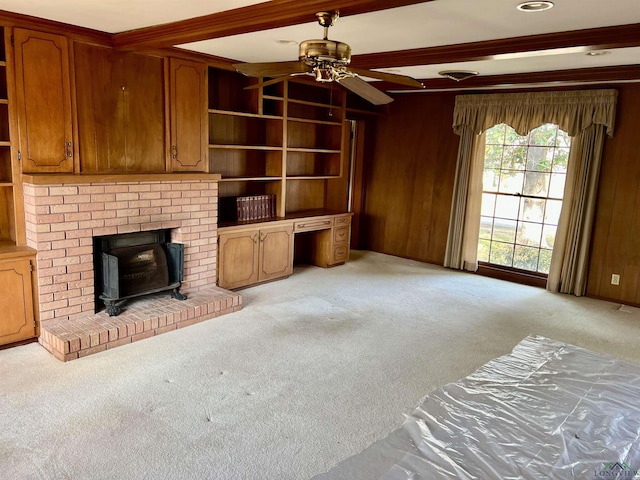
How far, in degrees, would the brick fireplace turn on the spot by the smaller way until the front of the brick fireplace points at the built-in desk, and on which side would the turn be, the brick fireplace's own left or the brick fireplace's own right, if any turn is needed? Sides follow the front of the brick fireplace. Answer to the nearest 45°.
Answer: approximately 90° to the brick fireplace's own left

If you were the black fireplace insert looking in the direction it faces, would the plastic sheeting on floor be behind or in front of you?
in front

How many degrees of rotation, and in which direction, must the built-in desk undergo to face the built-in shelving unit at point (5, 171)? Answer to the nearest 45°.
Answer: approximately 90° to its right

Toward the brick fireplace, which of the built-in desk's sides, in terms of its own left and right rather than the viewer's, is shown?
right

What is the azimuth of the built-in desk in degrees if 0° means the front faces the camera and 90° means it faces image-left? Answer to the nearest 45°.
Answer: approximately 315°

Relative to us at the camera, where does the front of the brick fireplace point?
facing the viewer and to the right of the viewer

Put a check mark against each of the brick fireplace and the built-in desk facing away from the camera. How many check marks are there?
0

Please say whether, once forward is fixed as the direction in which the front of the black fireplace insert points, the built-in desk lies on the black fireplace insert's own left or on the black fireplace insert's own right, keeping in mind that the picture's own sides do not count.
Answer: on the black fireplace insert's own left

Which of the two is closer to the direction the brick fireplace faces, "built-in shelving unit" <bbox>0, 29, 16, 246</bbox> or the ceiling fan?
the ceiling fan

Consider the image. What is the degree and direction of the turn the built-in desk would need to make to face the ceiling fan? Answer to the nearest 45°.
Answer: approximately 45° to its right

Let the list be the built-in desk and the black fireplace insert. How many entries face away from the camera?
0

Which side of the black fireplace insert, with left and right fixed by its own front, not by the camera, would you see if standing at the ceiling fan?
front
